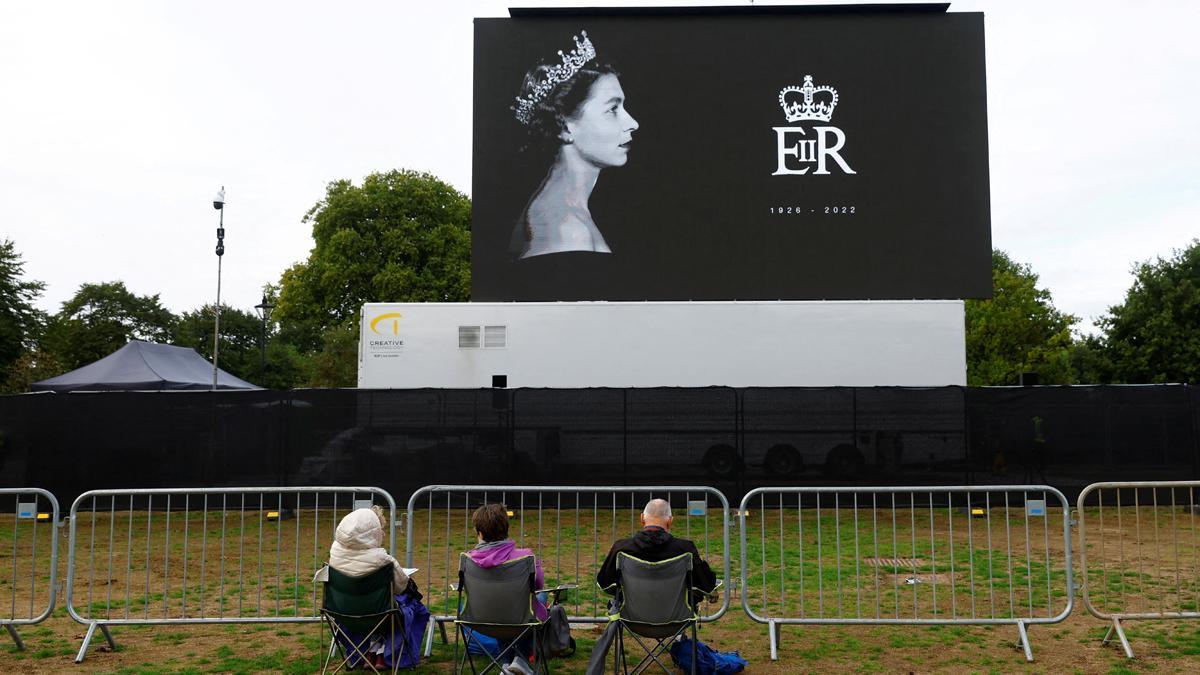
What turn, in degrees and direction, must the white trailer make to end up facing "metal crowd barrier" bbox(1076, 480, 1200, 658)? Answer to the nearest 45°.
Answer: approximately 135° to its left

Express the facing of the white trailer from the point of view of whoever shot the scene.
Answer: facing to the left of the viewer

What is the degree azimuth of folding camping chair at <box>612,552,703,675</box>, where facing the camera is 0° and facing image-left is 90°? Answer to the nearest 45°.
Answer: approximately 180°

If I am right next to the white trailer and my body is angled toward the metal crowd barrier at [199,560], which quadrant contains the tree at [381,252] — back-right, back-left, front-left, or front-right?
back-right

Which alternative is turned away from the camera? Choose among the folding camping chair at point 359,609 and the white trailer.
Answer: the folding camping chair

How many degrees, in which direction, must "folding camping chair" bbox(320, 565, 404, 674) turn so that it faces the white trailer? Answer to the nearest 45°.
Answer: approximately 45° to its right

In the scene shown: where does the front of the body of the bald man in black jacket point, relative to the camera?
away from the camera

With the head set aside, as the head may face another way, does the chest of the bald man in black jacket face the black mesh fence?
yes

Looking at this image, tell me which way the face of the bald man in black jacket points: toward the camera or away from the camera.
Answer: away from the camera

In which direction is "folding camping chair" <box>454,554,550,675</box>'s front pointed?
away from the camera

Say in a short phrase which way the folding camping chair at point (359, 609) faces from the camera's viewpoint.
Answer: facing away from the viewer

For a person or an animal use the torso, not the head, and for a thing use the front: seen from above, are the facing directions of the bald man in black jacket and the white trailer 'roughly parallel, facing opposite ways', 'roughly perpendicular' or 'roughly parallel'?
roughly perpendicular

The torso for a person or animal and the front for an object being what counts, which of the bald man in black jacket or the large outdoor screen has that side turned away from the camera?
the bald man in black jacket
